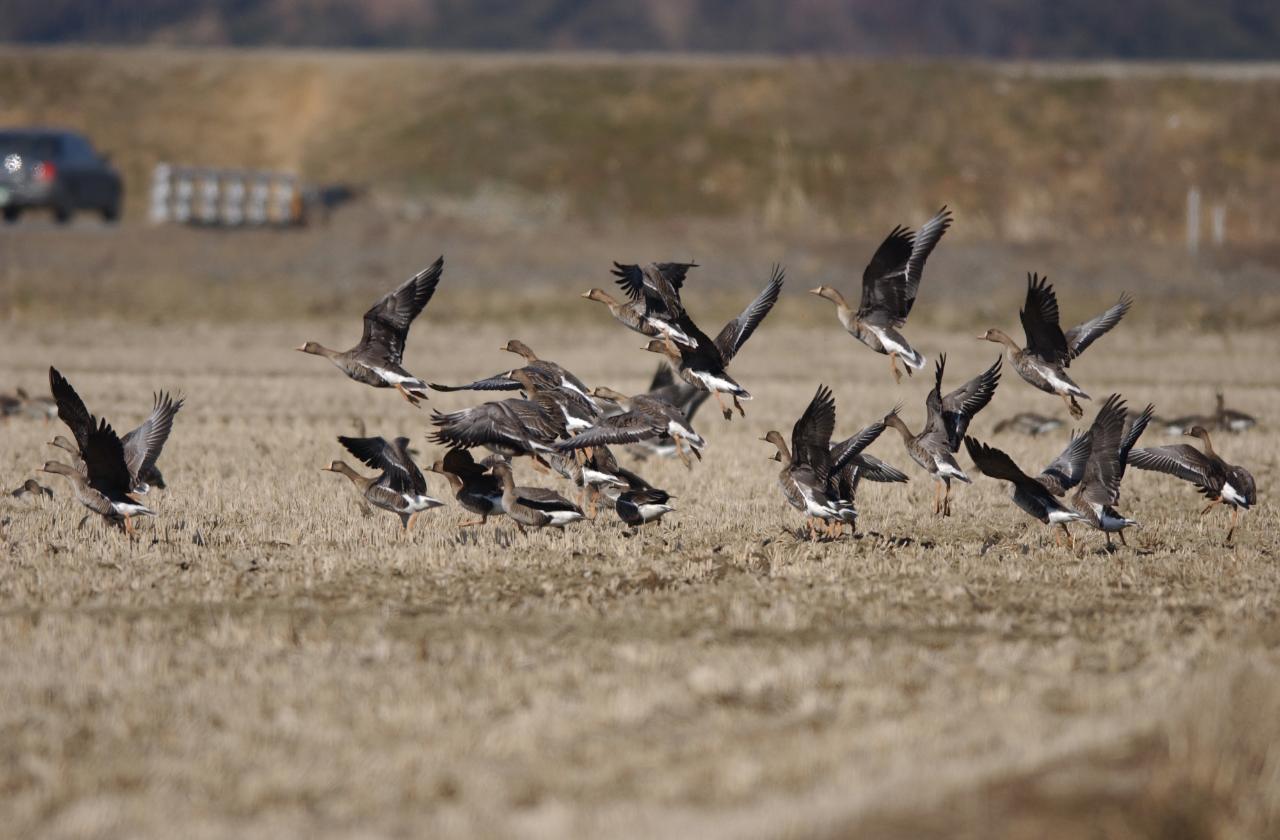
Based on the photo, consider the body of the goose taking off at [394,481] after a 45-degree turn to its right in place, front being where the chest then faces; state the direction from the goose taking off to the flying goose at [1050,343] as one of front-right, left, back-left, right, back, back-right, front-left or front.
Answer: back-right

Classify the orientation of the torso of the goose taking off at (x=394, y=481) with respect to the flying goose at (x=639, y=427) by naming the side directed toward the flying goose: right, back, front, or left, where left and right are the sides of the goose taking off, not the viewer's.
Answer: back

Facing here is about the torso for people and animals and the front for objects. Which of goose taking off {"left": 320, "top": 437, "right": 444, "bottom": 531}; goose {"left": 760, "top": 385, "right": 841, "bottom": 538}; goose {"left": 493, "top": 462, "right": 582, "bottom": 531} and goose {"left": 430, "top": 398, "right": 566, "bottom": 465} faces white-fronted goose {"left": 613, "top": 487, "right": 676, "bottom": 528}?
goose {"left": 760, "top": 385, "right": 841, "bottom": 538}

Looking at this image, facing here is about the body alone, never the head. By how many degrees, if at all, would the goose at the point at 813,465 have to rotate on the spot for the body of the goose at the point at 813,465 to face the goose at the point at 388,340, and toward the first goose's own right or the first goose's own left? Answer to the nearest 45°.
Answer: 0° — it already faces it

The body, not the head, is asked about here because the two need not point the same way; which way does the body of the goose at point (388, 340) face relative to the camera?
to the viewer's left

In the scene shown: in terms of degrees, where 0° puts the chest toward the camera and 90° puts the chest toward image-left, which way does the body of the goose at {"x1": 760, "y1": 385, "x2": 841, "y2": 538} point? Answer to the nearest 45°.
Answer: approximately 90°

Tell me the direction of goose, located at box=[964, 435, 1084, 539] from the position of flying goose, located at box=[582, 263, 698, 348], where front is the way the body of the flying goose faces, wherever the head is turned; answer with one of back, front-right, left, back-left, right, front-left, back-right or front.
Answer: back-left
